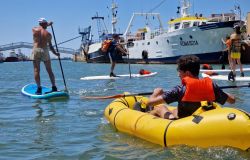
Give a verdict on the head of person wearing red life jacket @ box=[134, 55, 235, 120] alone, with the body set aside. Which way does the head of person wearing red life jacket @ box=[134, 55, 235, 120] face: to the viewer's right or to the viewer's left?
to the viewer's left

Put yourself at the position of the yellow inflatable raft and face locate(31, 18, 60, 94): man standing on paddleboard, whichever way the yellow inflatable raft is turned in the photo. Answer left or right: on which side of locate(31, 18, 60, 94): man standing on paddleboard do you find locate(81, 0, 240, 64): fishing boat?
right

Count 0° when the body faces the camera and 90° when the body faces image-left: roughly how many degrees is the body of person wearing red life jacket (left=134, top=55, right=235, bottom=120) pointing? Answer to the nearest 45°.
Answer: approximately 135°

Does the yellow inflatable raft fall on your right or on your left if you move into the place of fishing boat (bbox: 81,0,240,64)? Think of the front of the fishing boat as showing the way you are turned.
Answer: on your right
